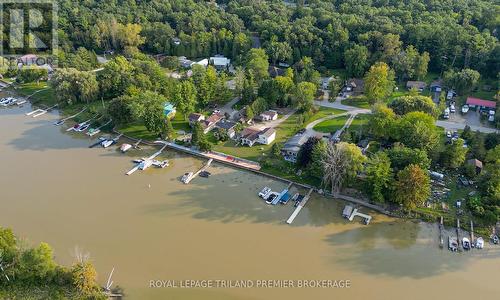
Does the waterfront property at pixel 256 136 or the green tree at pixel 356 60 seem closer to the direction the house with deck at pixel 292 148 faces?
the waterfront property

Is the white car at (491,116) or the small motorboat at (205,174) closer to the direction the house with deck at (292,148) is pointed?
the small motorboat

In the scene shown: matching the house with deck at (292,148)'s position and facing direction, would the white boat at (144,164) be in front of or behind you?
in front

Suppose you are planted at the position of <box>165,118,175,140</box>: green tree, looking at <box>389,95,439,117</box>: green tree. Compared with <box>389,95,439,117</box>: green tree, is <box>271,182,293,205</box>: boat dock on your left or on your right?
right

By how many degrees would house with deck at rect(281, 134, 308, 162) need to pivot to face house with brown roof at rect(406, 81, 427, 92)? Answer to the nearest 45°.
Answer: approximately 180°

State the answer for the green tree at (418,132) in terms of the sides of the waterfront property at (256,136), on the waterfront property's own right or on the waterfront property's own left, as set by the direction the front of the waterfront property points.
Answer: on the waterfront property's own left

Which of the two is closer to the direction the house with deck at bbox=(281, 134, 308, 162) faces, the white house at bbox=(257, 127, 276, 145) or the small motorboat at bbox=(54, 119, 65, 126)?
the small motorboat

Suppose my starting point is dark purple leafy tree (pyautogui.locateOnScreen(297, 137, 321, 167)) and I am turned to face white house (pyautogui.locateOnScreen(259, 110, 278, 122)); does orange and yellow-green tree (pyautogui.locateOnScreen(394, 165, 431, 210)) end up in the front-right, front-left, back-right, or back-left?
back-right

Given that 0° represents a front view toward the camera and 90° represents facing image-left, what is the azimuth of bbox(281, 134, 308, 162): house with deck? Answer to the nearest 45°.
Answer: approximately 45°

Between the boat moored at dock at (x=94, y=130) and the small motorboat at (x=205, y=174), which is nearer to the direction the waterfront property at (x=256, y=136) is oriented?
the small motorboat

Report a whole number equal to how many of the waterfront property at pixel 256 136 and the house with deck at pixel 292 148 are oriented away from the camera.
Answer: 0

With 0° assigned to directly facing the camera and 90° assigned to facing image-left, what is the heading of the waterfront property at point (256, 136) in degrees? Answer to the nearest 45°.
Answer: approximately 45°

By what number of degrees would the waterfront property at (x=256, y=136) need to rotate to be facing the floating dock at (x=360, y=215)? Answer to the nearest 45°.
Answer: approximately 90° to its left

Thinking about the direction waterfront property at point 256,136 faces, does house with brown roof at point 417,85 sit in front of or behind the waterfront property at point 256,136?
behind

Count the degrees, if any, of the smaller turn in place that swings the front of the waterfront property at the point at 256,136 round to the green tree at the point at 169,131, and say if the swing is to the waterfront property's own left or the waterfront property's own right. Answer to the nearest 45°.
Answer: approximately 45° to the waterfront property's own right
